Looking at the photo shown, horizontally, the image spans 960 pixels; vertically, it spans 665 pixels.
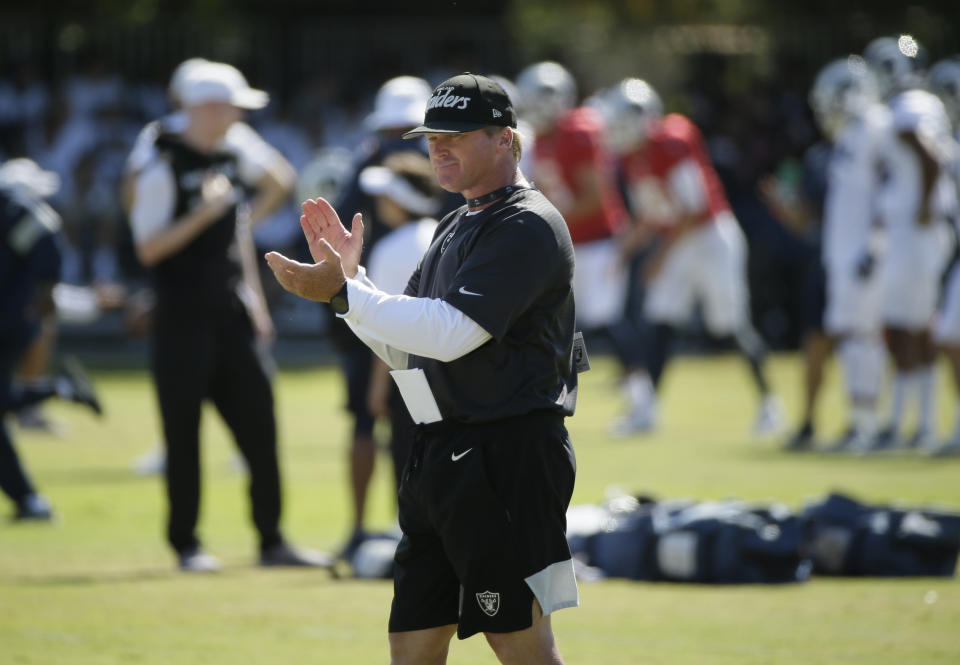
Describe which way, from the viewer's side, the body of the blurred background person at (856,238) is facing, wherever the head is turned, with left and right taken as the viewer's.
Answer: facing to the left of the viewer

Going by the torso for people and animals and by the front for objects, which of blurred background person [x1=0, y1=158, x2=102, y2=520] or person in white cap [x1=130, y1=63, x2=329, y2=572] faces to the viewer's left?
the blurred background person

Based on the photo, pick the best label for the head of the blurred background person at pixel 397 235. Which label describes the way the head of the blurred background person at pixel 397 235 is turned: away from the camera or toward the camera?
toward the camera

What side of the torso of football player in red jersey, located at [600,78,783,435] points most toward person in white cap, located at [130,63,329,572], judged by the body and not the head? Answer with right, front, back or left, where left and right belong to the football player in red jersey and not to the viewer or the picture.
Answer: front

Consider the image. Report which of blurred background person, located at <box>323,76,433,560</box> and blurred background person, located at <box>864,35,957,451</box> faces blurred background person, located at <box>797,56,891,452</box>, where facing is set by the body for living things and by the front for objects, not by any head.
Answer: blurred background person, located at <box>864,35,957,451</box>

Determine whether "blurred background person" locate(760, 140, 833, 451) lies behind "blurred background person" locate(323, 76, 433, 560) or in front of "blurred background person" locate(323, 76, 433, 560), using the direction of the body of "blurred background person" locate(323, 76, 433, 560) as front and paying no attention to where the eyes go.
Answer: behind

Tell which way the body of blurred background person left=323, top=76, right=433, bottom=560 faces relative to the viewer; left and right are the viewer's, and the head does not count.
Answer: facing the viewer and to the left of the viewer

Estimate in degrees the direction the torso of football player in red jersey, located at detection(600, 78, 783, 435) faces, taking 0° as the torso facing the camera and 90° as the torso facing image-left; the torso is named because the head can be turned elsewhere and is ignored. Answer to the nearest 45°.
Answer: approximately 45°

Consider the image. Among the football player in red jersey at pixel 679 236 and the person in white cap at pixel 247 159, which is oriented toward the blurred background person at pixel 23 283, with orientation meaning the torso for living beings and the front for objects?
the football player in red jersey
